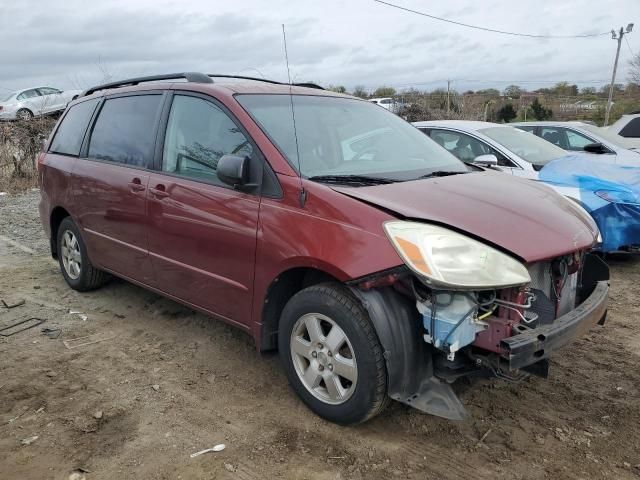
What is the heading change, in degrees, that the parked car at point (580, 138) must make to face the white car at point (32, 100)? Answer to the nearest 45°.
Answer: approximately 135° to its right

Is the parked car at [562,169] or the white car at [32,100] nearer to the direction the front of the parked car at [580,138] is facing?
the parked car

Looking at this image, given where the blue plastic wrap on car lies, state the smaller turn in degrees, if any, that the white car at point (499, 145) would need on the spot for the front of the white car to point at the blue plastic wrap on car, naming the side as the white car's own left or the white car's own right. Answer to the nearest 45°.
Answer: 0° — it already faces it

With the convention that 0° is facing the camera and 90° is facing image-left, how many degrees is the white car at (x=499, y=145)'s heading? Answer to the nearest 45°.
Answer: approximately 315°

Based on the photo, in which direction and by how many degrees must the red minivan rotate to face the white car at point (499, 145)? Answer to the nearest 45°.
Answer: approximately 90° to its left

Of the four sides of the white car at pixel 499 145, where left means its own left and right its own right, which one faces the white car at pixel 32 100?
back
